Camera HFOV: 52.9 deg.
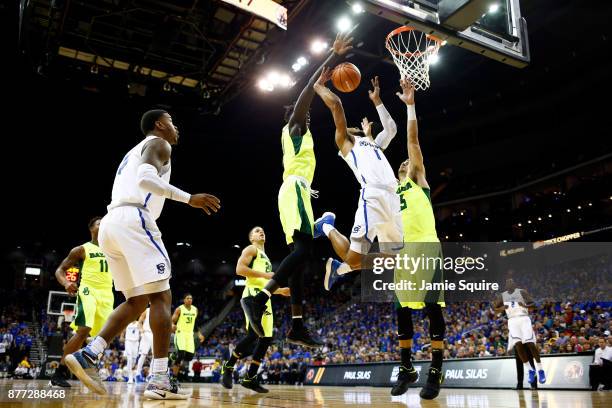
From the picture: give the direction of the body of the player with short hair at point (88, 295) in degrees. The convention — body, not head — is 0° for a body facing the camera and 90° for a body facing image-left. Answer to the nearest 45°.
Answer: approximately 315°

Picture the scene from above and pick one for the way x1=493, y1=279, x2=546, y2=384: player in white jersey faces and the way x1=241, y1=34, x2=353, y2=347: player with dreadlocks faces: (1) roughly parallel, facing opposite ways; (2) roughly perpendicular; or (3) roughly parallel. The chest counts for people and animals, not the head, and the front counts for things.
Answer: roughly perpendicular

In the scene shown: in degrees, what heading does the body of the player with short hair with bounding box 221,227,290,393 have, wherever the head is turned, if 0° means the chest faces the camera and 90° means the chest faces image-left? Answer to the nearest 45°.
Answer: approximately 315°

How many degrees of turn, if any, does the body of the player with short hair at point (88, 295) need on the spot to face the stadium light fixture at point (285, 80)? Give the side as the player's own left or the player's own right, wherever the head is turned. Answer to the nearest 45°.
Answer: approximately 90° to the player's own left

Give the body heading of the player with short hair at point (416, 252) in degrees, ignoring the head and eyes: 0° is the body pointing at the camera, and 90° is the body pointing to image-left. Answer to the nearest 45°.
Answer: approximately 45°

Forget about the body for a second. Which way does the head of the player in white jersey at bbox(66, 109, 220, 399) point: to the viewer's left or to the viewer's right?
to the viewer's right

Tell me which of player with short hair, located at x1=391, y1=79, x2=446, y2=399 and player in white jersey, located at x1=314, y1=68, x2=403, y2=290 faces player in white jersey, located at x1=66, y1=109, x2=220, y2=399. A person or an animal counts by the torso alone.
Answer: the player with short hair

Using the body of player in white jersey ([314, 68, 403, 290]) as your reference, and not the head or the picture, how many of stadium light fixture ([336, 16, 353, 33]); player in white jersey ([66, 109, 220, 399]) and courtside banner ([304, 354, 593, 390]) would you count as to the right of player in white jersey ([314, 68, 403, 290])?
1
